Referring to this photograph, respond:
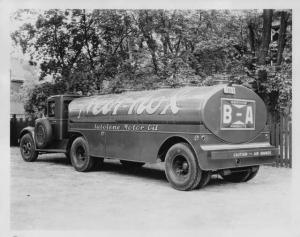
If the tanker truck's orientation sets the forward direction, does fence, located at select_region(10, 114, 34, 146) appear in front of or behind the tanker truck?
in front

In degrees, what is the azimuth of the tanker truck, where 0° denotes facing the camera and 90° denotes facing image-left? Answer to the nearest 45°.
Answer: approximately 135°

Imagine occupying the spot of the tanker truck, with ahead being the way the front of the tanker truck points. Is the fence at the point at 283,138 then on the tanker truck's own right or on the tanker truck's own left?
on the tanker truck's own right
